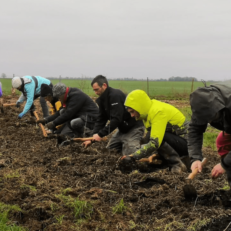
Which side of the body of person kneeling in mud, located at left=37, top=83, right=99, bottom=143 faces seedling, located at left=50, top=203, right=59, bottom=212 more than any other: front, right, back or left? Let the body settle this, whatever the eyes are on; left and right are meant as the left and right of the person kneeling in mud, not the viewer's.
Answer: left

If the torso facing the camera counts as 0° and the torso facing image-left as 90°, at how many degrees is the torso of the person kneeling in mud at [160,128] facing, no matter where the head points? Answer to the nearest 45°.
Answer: approximately 90°

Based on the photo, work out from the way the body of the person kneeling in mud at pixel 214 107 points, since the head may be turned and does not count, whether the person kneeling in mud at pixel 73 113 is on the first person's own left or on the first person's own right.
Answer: on the first person's own right

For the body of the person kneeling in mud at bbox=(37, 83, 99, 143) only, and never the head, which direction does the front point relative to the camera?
to the viewer's left

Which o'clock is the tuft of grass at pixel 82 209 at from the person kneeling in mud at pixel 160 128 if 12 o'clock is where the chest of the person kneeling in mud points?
The tuft of grass is roughly at 10 o'clock from the person kneeling in mud.

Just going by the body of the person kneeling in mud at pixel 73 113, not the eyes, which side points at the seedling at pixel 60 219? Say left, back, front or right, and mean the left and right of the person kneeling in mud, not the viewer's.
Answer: left

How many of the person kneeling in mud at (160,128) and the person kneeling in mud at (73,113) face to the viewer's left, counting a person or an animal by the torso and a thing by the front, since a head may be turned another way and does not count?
2
